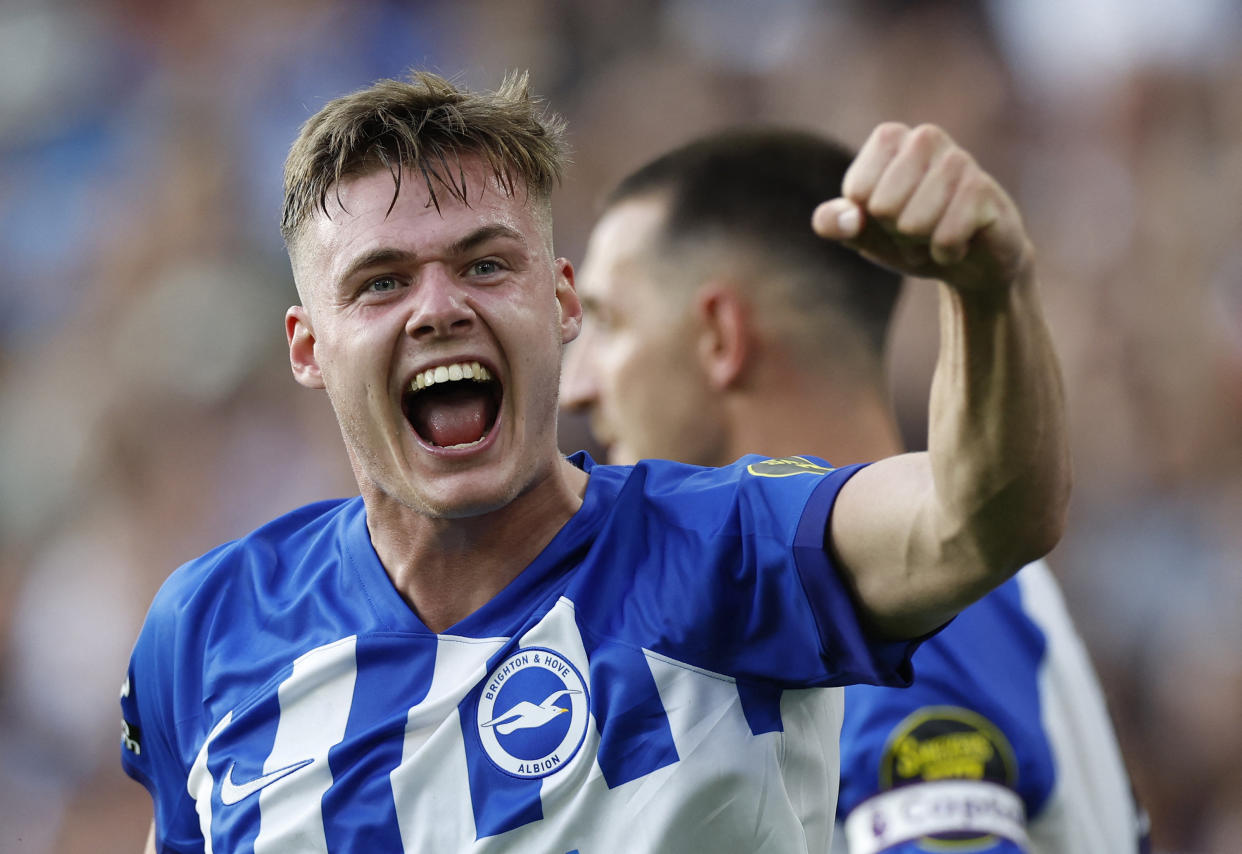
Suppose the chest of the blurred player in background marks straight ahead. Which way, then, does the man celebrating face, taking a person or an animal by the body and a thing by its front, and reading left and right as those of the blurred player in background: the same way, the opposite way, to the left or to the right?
to the left

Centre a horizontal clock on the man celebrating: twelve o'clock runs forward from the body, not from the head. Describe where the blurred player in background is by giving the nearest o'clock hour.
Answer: The blurred player in background is roughly at 7 o'clock from the man celebrating.

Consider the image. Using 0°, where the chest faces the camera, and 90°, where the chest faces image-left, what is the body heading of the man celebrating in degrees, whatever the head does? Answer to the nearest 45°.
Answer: approximately 0°

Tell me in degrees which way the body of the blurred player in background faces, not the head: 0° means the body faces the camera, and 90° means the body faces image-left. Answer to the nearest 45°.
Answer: approximately 90°

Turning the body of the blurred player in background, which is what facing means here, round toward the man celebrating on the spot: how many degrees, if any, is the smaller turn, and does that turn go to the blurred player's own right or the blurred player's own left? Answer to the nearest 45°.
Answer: approximately 90° to the blurred player's own left

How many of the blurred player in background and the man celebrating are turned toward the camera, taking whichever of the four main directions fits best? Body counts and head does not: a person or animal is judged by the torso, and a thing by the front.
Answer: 1
